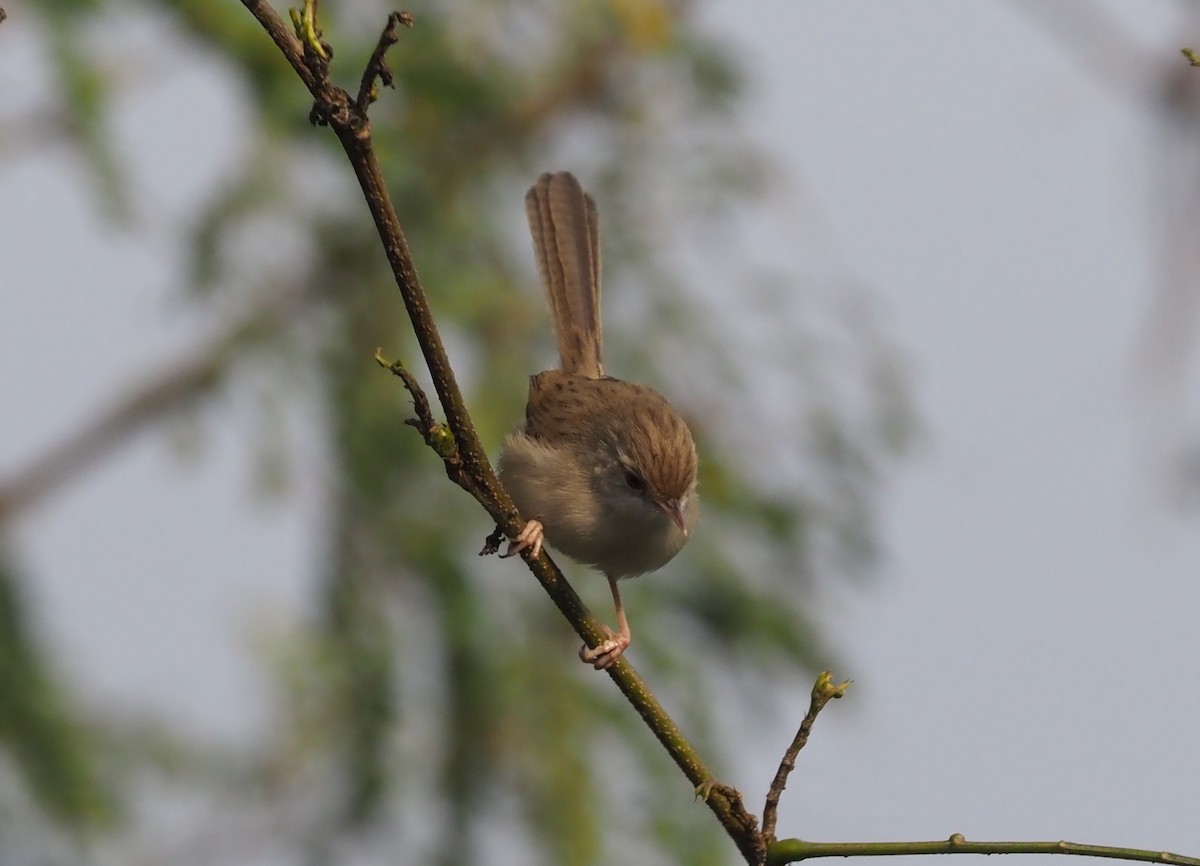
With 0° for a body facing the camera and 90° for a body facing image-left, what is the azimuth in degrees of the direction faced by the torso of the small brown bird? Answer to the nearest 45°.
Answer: approximately 315°
